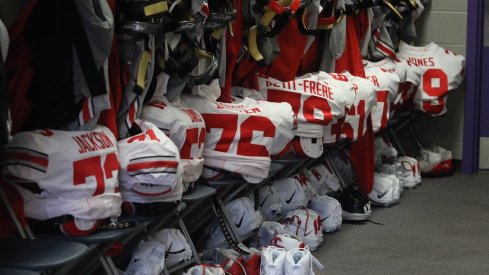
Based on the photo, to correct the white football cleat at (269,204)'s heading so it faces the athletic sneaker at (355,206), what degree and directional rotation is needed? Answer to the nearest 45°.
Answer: approximately 90° to its left

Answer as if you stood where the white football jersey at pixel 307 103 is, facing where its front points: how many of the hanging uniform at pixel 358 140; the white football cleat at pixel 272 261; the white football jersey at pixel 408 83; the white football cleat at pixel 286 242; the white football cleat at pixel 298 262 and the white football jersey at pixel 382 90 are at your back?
3

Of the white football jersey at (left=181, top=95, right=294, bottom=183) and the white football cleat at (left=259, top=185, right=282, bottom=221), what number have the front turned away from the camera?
1

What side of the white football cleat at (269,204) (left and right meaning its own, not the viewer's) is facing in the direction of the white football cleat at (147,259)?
right

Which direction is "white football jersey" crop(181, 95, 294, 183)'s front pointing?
away from the camera

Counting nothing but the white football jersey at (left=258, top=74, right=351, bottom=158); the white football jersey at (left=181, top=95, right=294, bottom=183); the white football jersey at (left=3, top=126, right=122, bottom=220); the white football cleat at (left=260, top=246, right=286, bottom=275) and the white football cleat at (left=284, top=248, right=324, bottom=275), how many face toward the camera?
2

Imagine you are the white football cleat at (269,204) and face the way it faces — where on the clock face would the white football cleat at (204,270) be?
the white football cleat at (204,270) is roughly at 2 o'clock from the white football cleat at (269,204).

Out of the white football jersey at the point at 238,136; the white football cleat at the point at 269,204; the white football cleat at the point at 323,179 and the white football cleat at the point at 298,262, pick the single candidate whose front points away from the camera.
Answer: the white football jersey

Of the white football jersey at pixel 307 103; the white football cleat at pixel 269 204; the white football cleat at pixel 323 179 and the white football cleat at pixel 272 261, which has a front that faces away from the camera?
the white football jersey

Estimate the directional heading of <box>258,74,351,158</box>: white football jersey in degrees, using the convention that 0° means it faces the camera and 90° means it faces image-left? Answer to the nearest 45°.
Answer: approximately 180°

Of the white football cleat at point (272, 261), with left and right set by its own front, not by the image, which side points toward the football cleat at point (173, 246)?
right
